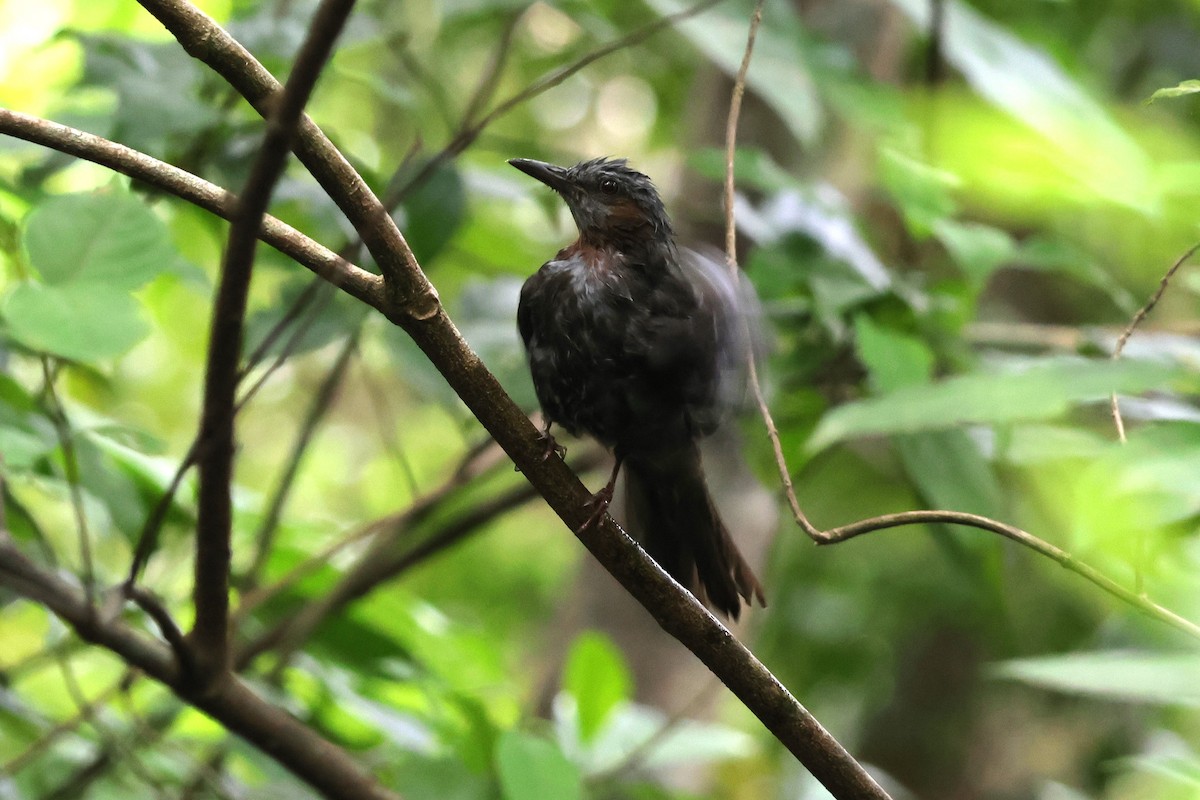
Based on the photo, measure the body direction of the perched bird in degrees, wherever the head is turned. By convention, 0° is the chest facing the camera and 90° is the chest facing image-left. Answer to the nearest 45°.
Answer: approximately 45°

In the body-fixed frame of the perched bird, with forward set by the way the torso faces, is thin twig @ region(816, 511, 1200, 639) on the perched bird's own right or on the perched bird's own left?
on the perched bird's own left

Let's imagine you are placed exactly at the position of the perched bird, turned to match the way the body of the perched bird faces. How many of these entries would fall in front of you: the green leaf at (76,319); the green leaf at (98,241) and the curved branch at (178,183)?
3
